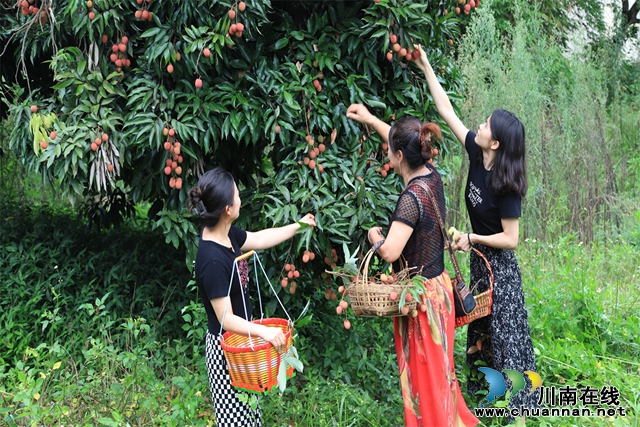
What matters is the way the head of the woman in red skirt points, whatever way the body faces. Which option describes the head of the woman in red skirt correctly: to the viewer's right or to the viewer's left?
to the viewer's left

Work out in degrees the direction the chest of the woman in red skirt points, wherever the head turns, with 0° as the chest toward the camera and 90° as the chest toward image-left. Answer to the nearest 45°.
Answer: approximately 135°

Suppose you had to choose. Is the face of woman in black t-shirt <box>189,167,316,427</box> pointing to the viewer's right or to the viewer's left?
to the viewer's right

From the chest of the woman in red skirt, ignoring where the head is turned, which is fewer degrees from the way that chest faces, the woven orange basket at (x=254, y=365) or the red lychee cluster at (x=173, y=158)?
the red lychee cluster

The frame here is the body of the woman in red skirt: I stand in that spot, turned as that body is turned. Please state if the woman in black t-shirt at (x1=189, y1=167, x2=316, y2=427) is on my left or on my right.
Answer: on my left

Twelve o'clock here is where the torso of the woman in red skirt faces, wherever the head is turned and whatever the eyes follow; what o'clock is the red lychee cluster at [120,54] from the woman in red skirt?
The red lychee cluster is roughly at 11 o'clock from the woman in red skirt.

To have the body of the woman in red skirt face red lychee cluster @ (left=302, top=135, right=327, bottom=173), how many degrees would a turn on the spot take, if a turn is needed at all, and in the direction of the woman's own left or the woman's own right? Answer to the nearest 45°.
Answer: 0° — they already face it
